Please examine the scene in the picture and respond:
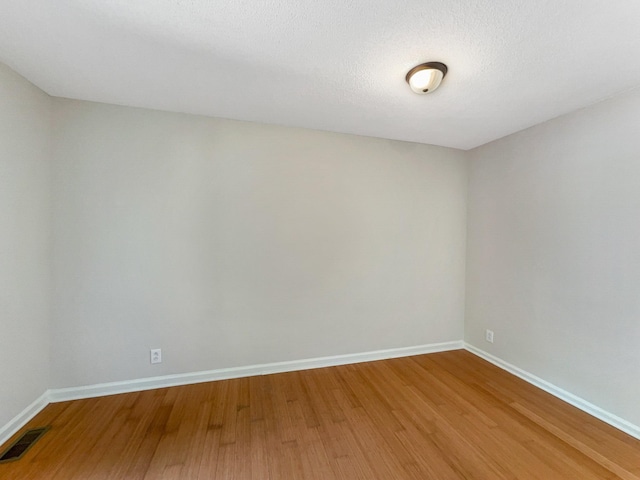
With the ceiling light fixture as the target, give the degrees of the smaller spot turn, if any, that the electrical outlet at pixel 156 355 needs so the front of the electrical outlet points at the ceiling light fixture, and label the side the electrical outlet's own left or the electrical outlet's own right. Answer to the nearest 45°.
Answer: approximately 45° to the electrical outlet's own left

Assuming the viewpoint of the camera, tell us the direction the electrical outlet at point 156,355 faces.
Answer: facing the viewer

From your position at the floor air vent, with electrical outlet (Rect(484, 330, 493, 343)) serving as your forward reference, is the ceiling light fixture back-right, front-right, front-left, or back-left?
front-right

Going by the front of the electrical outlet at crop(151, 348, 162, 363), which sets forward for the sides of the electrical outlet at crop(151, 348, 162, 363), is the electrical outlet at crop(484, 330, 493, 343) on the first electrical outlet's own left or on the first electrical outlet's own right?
on the first electrical outlet's own left

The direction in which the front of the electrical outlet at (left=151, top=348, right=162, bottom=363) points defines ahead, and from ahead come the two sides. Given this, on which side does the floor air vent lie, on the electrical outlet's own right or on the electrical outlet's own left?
on the electrical outlet's own right
